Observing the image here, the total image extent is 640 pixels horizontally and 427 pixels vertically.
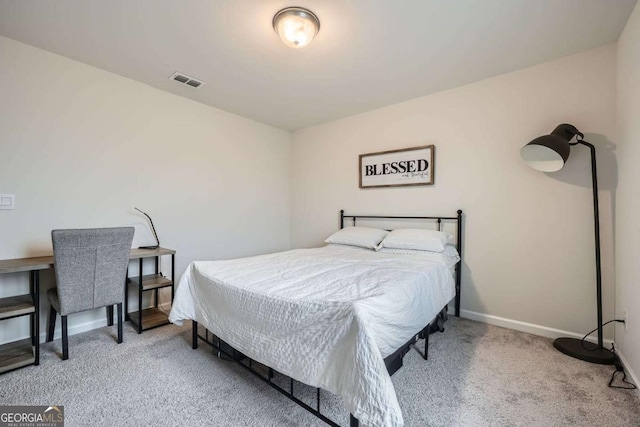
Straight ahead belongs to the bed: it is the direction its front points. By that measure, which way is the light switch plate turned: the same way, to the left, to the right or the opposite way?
to the left

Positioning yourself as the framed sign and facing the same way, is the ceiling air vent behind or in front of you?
in front

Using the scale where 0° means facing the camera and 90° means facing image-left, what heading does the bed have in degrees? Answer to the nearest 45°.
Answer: approximately 45°

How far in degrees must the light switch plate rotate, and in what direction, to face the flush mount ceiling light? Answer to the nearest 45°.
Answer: approximately 45° to its left

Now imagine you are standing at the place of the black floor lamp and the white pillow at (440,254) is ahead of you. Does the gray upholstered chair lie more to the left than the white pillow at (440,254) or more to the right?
left

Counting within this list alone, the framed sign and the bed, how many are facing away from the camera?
0

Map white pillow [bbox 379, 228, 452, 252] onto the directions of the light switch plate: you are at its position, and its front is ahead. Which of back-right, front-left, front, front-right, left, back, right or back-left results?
front-left
